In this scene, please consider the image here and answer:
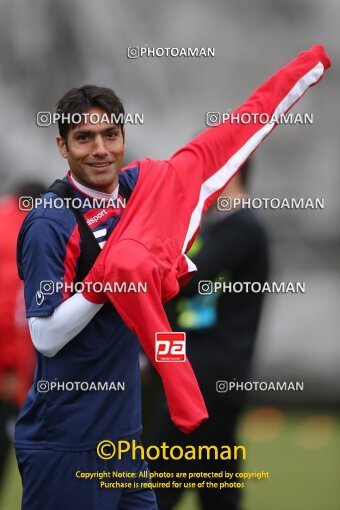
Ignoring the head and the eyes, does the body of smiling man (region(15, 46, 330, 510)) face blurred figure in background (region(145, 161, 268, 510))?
no

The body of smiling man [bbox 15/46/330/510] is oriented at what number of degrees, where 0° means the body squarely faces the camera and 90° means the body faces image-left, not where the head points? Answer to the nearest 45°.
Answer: approximately 315°

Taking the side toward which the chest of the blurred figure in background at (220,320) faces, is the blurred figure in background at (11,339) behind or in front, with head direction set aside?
in front

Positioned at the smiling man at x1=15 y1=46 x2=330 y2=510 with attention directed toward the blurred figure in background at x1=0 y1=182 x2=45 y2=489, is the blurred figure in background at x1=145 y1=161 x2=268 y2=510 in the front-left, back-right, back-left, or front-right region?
front-right

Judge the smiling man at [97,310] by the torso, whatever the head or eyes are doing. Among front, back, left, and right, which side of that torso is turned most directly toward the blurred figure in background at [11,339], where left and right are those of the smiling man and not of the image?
back

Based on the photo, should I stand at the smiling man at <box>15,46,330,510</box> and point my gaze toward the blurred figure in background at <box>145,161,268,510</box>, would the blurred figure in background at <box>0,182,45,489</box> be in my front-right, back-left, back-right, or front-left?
front-left
